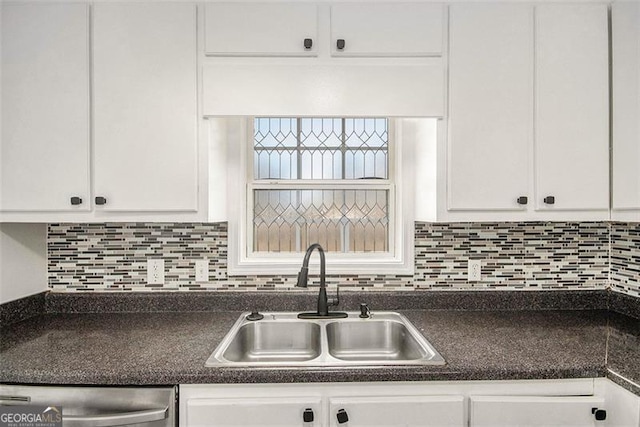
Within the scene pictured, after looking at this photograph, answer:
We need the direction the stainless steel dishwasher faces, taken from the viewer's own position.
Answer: facing the viewer

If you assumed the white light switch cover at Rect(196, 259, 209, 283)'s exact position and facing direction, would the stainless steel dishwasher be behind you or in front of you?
in front

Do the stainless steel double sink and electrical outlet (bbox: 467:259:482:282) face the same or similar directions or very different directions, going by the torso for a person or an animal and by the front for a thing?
same or similar directions

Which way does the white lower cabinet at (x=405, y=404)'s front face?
toward the camera

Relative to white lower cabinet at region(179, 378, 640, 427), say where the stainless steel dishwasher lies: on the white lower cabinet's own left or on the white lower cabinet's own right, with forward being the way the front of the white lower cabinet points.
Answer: on the white lower cabinet's own right

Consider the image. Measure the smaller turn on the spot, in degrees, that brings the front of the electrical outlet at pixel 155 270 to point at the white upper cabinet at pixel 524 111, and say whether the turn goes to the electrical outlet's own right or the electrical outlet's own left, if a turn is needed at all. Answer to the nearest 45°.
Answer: approximately 45° to the electrical outlet's own left

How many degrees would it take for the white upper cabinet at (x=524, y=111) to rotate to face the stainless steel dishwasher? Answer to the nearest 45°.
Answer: approximately 45° to its right

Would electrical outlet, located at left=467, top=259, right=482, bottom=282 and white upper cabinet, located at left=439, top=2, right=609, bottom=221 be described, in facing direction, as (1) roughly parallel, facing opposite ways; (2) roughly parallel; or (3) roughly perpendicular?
roughly parallel

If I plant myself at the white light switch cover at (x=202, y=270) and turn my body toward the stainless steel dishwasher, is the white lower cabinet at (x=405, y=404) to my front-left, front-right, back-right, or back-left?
front-left

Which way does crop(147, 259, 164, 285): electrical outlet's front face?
toward the camera
